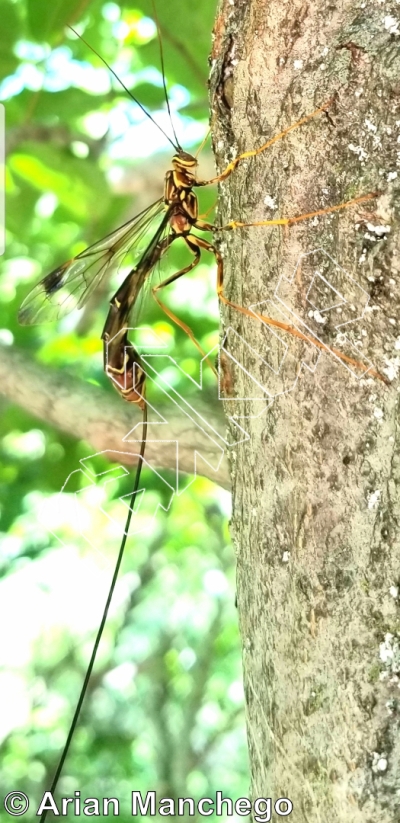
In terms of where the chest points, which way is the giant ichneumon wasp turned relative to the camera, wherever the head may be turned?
to the viewer's right
